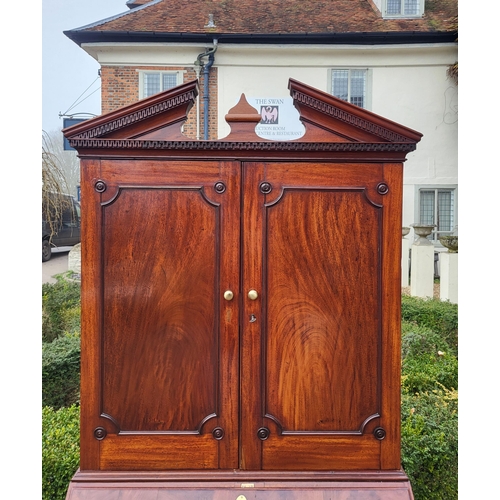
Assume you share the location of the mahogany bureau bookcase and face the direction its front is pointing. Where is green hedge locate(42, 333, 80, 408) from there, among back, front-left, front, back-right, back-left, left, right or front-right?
back-right

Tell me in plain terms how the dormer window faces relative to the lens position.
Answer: facing the viewer

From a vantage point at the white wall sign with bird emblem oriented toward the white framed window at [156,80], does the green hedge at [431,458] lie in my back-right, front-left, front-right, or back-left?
back-left

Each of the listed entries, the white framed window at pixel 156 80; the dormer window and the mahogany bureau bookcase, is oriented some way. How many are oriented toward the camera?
3

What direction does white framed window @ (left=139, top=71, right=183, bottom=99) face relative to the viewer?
toward the camera

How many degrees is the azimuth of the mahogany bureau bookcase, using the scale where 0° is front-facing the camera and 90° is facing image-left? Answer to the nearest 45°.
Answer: approximately 0°

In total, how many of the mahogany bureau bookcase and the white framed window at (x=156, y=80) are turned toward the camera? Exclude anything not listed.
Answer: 2

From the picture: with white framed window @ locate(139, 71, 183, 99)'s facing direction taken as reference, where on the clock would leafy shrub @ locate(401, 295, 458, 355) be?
The leafy shrub is roughly at 10 o'clock from the white framed window.

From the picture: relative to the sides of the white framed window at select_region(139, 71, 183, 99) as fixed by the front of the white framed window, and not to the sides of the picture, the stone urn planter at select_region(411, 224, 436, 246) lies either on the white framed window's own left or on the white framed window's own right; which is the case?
on the white framed window's own left

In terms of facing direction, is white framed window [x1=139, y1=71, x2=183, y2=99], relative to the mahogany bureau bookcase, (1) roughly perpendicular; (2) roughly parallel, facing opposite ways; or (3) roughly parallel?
roughly parallel
